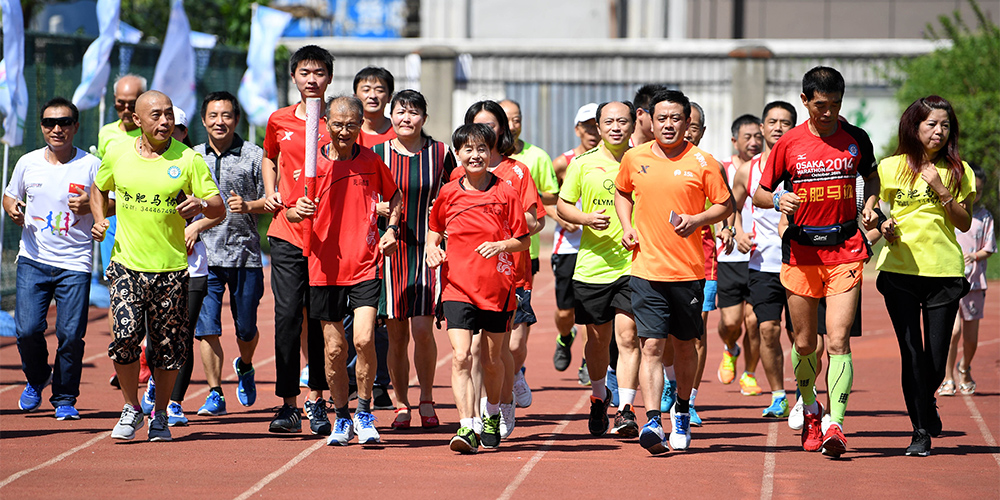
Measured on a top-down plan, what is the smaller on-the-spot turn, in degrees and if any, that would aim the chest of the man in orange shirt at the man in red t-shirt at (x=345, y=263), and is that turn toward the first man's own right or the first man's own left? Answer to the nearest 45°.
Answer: approximately 90° to the first man's own right

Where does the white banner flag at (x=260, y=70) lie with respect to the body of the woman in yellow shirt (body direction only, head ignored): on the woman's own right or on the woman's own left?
on the woman's own right

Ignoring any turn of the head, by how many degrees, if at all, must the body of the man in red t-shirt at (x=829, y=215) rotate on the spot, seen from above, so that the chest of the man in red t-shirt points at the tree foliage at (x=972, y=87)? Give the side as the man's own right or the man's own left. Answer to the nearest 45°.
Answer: approximately 180°

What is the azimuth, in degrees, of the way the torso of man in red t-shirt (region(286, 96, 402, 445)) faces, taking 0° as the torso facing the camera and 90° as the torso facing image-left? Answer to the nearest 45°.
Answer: approximately 0°

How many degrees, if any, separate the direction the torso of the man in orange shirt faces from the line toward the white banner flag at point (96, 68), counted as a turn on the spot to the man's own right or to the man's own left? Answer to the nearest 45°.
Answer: approximately 135° to the man's own right

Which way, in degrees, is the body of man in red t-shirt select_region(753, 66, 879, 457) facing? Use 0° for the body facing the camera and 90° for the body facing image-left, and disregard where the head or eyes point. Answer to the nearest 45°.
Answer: approximately 0°

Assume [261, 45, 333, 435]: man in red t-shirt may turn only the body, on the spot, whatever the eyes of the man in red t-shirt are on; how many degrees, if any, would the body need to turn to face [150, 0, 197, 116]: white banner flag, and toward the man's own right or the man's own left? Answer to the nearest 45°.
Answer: approximately 180°

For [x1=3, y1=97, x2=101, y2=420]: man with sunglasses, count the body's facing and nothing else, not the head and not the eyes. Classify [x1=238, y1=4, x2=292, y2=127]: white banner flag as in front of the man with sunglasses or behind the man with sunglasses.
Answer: behind
